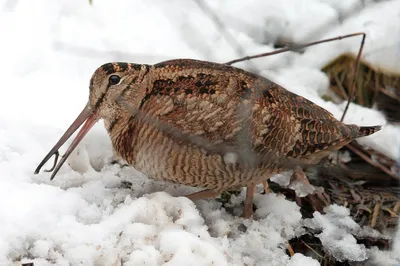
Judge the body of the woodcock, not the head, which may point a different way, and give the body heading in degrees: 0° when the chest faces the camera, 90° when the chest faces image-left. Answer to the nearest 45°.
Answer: approximately 90°
